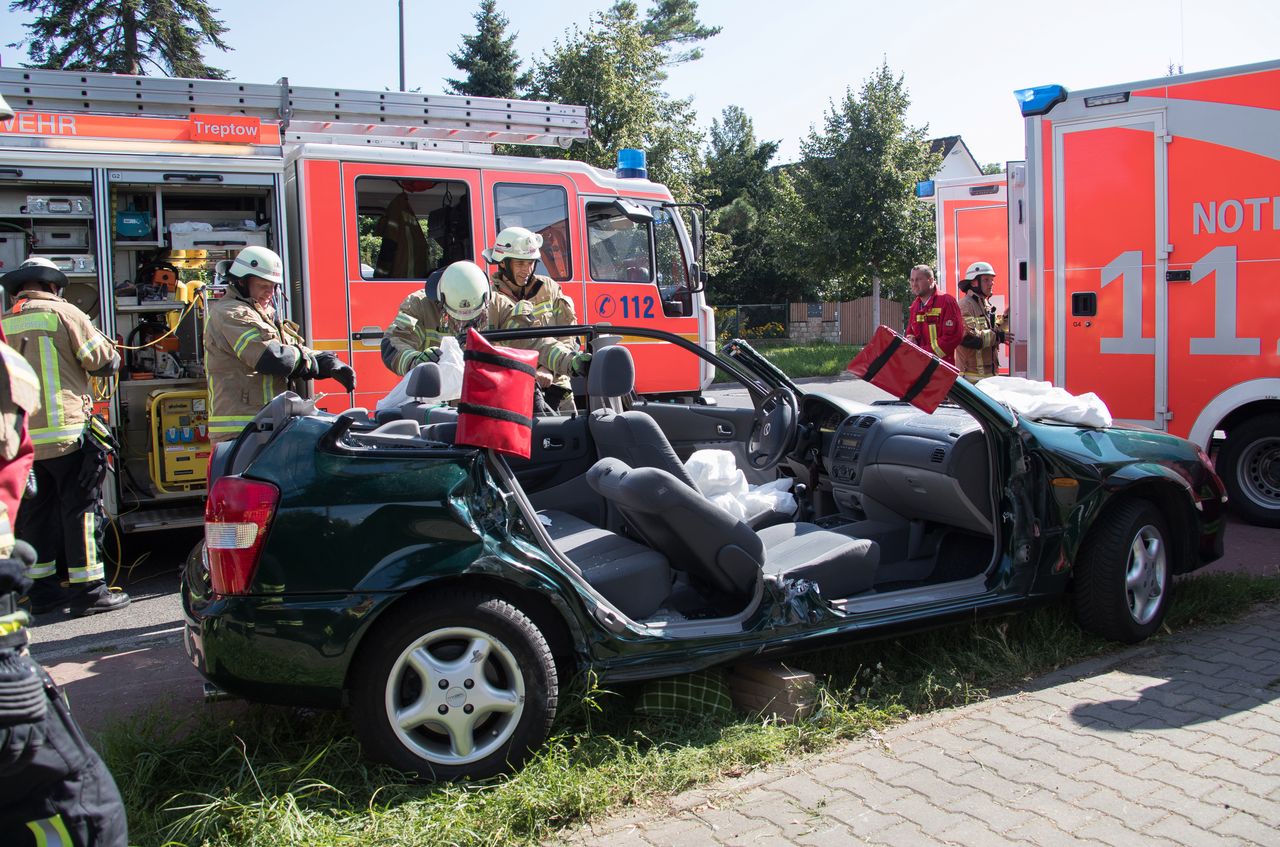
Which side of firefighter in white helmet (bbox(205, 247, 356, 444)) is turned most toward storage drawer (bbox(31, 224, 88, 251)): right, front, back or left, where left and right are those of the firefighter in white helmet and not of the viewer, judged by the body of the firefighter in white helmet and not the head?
back

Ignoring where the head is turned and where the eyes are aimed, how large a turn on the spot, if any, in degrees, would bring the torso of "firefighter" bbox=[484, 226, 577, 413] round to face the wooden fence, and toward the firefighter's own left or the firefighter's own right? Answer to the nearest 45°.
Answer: approximately 180°

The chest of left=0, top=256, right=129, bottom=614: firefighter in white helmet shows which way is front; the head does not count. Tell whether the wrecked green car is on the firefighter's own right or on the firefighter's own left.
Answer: on the firefighter's own right

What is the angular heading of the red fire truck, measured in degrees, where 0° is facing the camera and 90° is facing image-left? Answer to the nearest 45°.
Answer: approximately 270°

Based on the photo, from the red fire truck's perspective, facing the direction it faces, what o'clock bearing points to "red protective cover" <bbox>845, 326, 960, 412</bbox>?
The red protective cover is roughly at 2 o'clock from the red fire truck.

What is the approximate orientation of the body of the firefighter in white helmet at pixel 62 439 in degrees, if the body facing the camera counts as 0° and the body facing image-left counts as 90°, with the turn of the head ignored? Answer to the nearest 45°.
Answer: approximately 225°

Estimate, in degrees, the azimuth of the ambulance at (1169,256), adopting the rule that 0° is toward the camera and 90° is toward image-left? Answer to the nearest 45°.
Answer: approximately 270°

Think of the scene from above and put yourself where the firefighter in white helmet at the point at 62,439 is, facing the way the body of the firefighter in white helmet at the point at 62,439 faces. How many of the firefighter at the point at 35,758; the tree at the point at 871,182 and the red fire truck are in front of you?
2

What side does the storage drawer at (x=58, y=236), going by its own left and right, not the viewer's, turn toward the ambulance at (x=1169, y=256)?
left
